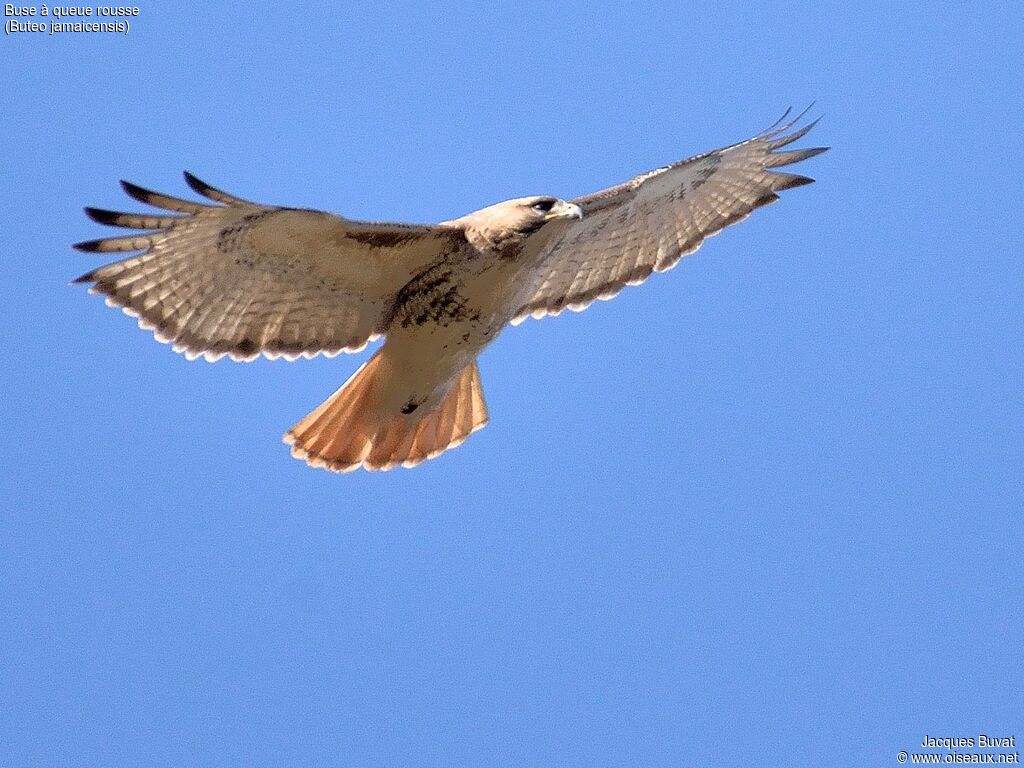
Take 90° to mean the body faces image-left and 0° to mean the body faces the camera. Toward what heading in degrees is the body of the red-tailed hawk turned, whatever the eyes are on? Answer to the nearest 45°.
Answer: approximately 315°
